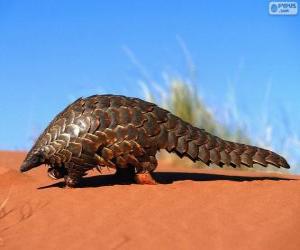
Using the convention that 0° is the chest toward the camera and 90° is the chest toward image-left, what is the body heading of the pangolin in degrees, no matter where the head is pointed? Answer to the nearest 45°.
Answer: approximately 90°
